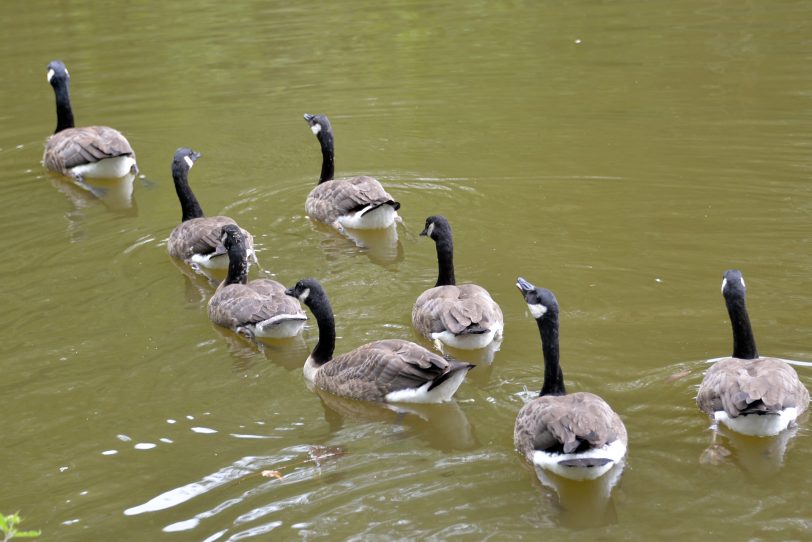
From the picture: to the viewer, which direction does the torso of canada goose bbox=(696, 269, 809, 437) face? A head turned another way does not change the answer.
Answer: away from the camera
